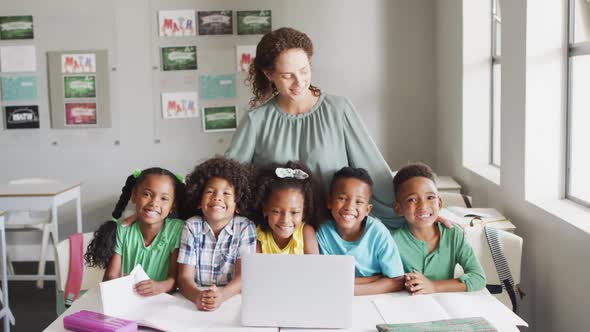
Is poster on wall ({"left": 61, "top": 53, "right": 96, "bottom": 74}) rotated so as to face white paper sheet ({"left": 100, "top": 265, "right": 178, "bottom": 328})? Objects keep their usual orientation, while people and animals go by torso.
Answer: yes

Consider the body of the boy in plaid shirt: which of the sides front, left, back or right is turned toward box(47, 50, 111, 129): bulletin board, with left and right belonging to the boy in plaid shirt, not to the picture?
back

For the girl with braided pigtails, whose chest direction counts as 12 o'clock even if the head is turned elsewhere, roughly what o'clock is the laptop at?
The laptop is roughly at 11 o'clock from the girl with braided pigtails.

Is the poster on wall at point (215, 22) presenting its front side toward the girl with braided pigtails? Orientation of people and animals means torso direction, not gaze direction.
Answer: yes

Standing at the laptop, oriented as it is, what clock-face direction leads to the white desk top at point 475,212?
The white desk top is roughly at 1 o'clock from the laptop.

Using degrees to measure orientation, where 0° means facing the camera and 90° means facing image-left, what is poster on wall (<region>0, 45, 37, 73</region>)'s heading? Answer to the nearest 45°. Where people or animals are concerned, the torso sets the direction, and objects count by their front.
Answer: approximately 0°
